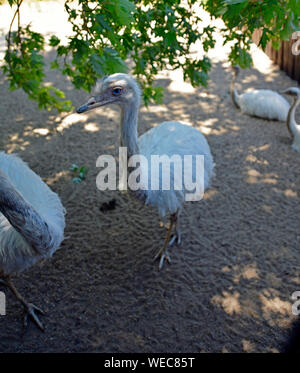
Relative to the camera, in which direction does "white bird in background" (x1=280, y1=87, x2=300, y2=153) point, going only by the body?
to the viewer's left

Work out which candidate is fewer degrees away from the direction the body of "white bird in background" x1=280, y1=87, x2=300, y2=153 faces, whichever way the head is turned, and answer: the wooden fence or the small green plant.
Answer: the small green plant

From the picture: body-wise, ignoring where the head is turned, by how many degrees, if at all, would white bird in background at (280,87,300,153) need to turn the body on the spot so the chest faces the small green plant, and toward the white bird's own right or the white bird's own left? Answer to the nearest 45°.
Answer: approximately 45° to the white bird's own left

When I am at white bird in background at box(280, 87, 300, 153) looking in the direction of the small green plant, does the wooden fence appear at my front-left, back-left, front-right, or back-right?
back-right

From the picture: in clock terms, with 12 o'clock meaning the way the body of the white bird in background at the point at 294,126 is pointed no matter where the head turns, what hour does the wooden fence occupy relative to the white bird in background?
The wooden fence is roughly at 3 o'clock from the white bird in background.

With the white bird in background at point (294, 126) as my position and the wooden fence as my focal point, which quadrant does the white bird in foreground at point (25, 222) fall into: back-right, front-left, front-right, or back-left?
back-left
